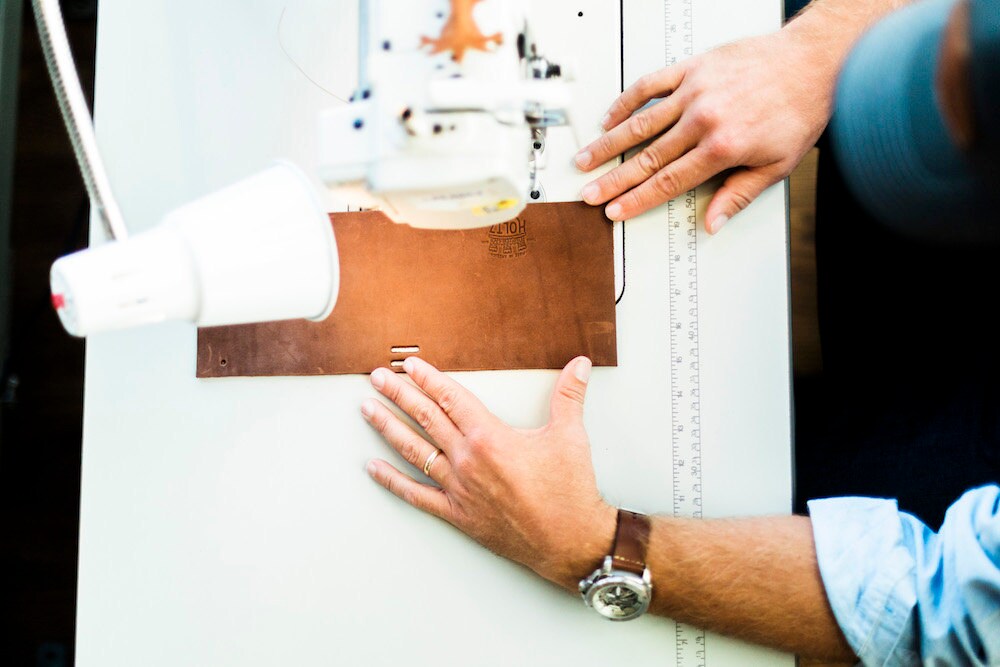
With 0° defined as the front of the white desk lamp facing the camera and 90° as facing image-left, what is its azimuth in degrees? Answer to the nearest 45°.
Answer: approximately 270°
